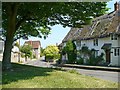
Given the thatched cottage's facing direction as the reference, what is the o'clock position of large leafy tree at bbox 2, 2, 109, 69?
The large leafy tree is roughly at 11 o'clock from the thatched cottage.

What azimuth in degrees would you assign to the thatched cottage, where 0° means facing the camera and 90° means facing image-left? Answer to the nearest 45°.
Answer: approximately 45°
